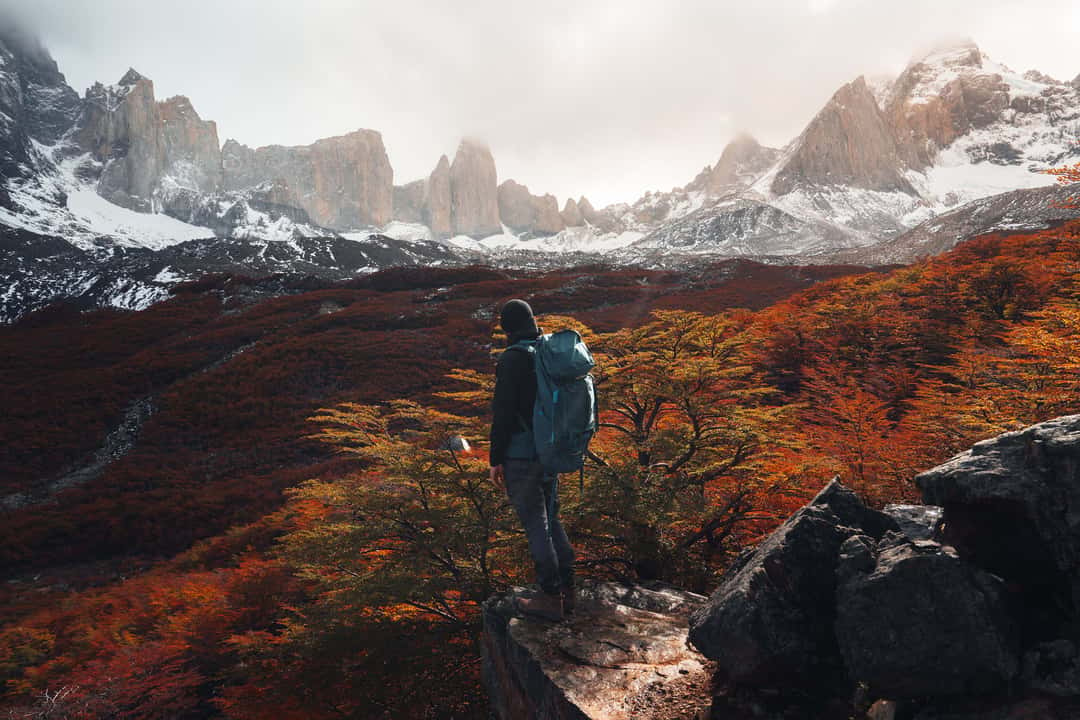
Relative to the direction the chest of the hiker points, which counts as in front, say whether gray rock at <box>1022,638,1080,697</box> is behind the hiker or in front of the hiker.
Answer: behind

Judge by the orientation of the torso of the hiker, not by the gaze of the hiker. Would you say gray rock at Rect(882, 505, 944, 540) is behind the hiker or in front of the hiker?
behind

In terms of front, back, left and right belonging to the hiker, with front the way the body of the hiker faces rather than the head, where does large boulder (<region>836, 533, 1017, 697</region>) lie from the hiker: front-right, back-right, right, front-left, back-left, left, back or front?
back

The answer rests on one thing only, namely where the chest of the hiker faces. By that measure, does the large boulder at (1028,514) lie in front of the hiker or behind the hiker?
behind

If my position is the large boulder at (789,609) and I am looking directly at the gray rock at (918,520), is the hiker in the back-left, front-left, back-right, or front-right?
back-left

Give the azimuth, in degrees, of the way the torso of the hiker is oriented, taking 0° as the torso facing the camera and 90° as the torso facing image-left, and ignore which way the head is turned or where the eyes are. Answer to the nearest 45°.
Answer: approximately 135°
